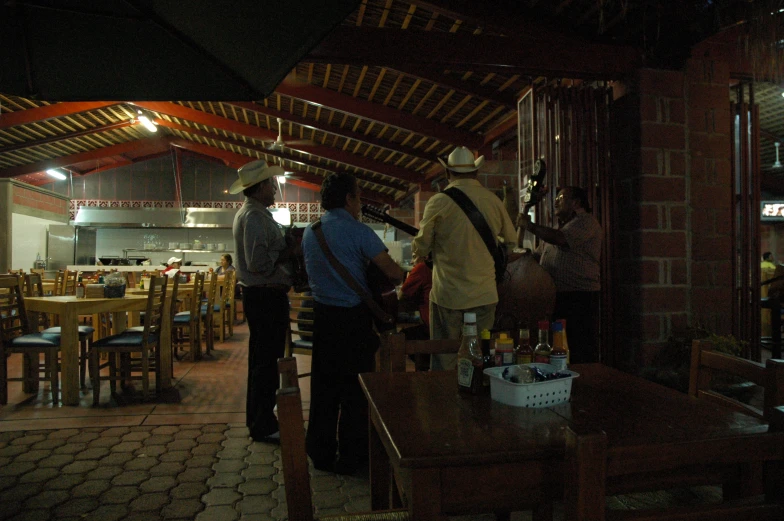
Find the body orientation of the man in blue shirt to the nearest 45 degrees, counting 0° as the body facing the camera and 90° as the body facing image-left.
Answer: approximately 225°

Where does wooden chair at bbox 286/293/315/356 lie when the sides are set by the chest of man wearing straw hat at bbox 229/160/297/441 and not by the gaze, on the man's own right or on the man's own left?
on the man's own left

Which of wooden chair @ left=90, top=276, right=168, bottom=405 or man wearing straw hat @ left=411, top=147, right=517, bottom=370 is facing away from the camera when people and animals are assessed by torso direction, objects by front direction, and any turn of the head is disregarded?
the man wearing straw hat

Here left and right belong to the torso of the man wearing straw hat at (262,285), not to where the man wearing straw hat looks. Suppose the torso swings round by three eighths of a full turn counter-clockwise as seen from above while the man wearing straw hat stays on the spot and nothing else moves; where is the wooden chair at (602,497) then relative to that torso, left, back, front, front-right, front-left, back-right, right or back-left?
back-left

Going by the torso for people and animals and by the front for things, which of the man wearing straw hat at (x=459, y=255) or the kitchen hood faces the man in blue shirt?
the kitchen hood

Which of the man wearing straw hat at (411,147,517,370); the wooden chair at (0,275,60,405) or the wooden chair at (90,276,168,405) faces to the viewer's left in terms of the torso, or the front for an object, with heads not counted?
the wooden chair at (90,276,168,405)

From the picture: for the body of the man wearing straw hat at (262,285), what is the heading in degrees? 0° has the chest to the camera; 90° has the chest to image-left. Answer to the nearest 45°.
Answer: approximately 270°

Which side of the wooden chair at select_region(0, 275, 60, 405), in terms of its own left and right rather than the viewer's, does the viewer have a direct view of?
right

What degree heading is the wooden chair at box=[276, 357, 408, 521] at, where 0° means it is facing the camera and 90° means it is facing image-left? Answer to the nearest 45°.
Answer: approximately 270°

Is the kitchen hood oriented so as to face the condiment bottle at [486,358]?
yes

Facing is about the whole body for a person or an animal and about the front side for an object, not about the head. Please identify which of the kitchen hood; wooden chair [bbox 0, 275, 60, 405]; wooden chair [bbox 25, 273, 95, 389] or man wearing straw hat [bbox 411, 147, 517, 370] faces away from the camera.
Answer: the man wearing straw hat

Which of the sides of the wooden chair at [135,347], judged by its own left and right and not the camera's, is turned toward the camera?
left

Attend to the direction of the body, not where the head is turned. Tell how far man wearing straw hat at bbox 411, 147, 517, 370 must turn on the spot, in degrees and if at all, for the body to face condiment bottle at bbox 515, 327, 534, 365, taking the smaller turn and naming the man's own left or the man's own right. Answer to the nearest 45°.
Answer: approximately 180°

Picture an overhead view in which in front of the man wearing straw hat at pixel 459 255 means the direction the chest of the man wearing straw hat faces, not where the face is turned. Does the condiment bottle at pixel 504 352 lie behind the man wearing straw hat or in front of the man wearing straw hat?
behind
